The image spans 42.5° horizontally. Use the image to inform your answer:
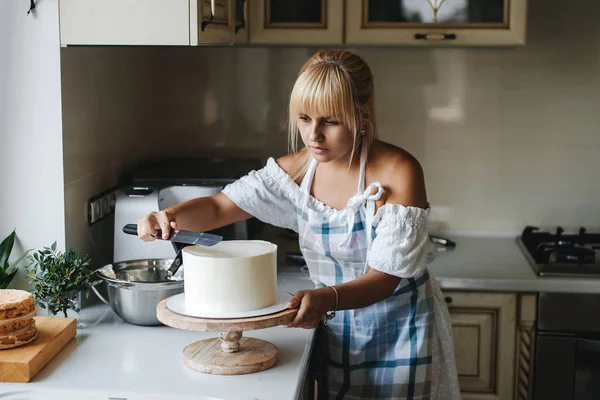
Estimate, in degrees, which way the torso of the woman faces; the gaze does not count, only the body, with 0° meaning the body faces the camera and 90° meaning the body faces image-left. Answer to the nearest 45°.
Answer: approximately 45°

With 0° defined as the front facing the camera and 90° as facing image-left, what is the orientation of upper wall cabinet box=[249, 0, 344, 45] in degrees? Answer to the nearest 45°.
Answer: approximately 0°
